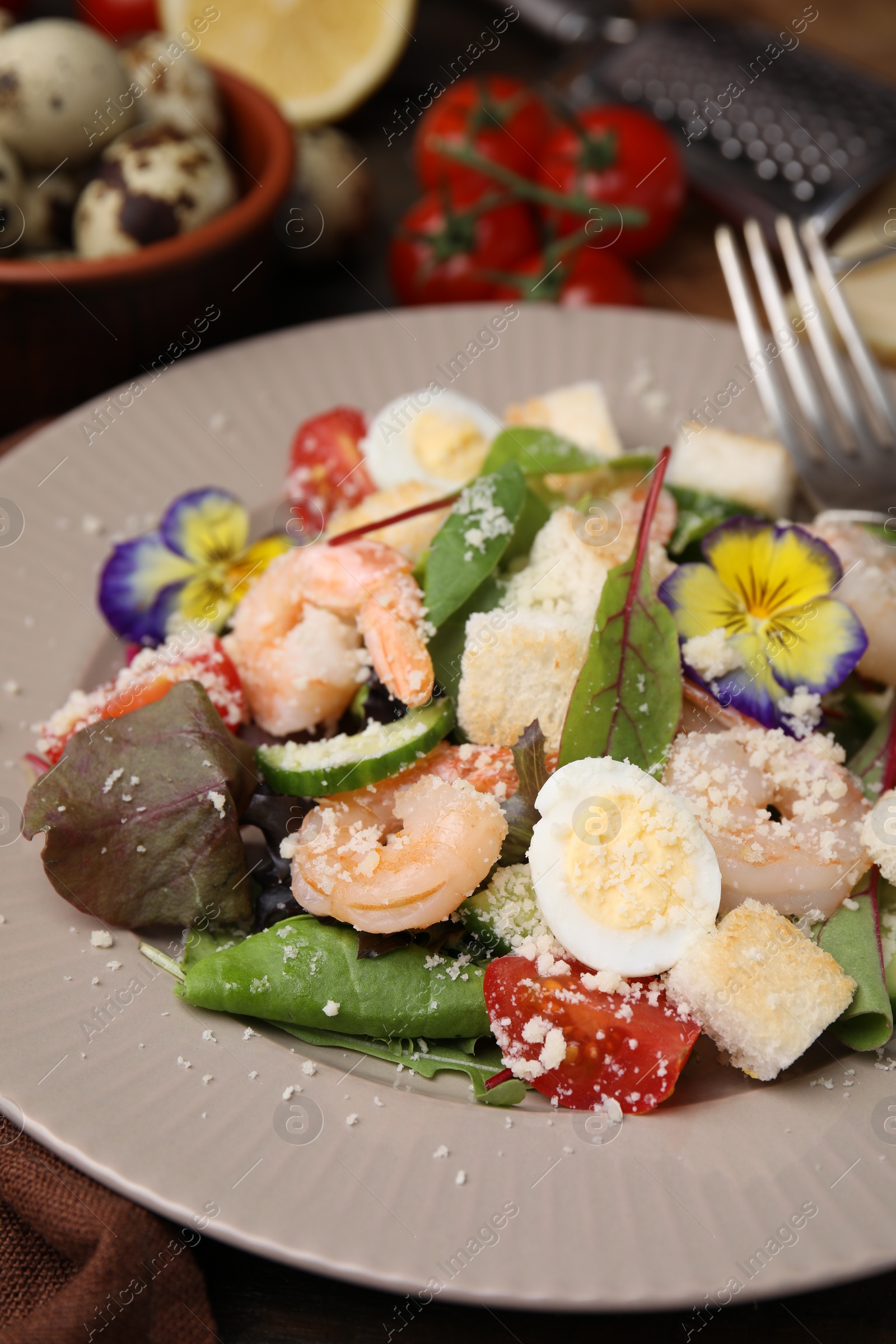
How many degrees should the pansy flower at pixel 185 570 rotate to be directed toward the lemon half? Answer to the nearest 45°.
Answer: approximately 135° to its left

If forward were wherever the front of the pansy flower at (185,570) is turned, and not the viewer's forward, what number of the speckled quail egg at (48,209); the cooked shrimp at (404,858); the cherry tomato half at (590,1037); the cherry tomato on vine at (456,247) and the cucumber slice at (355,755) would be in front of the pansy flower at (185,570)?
3

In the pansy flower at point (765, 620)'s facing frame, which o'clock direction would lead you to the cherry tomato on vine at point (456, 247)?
The cherry tomato on vine is roughly at 6 o'clock from the pansy flower.

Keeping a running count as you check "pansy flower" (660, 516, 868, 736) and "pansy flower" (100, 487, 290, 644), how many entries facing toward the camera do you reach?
2

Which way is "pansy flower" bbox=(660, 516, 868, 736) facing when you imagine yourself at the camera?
facing the viewer

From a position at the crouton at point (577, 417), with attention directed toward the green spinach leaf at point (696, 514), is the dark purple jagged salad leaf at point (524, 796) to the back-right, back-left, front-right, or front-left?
front-right

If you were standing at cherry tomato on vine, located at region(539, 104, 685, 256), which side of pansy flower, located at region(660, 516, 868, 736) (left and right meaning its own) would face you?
back

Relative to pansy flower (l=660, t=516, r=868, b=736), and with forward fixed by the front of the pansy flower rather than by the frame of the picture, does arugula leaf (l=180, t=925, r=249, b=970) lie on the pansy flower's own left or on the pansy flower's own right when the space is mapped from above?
on the pansy flower's own right

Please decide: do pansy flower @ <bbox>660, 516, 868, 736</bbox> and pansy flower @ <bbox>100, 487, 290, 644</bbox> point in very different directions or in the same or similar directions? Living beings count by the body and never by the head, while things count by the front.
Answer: same or similar directions

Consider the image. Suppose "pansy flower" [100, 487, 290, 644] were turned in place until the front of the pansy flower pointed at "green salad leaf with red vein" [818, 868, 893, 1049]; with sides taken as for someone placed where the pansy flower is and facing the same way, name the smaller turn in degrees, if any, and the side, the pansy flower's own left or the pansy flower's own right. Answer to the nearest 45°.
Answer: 0° — it already faces it

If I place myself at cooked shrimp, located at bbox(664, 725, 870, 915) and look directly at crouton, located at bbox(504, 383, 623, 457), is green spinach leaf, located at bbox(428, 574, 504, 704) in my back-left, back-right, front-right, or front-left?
front-left

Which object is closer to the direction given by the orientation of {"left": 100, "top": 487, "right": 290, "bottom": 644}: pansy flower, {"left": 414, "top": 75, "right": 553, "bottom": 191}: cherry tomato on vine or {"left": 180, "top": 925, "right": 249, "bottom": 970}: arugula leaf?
the arugula leaf
